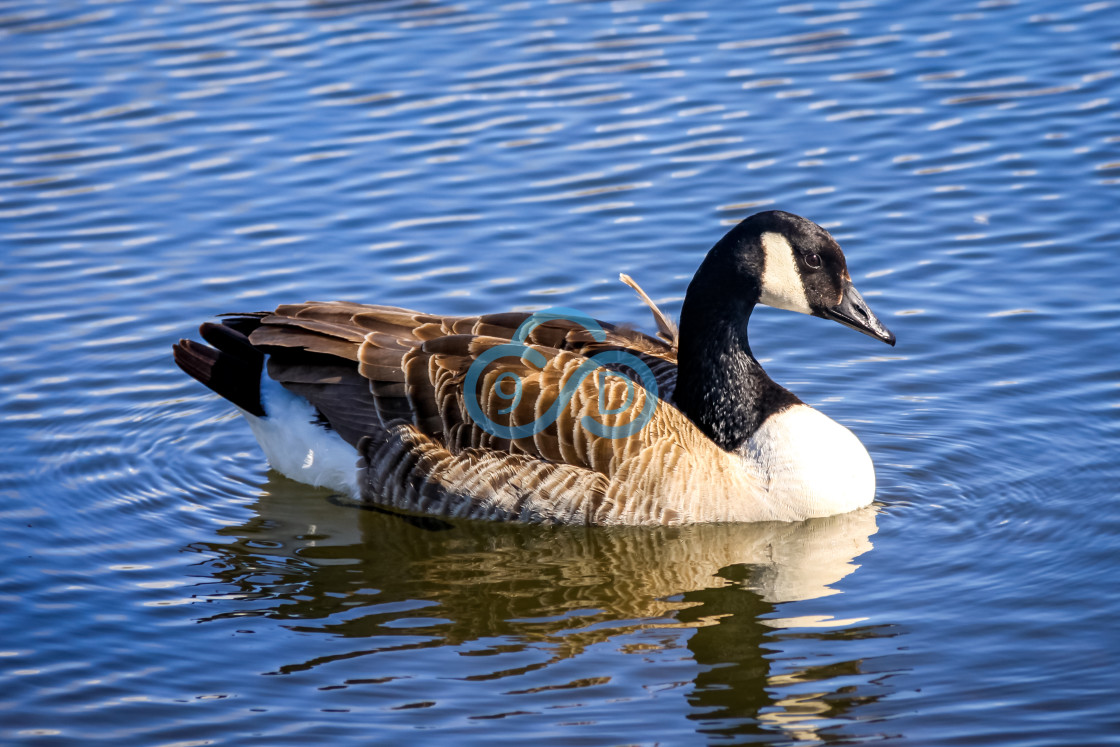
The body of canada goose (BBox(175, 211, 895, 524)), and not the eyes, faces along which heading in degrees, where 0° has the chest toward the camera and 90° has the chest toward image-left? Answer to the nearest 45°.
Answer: approximately 270°
